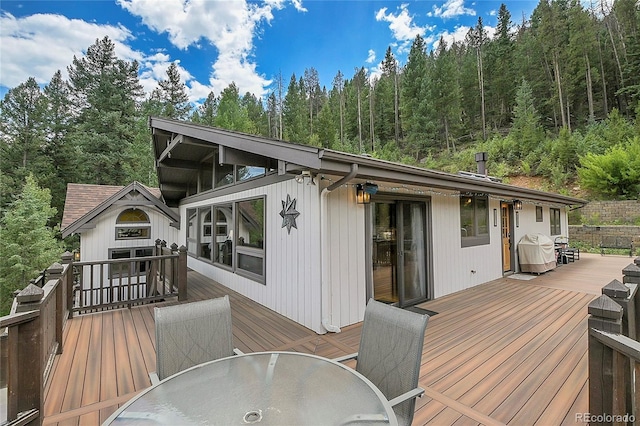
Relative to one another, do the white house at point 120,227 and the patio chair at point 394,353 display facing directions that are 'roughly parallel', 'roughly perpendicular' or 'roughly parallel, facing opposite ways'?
roughly perpendicular

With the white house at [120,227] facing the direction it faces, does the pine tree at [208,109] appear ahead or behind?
behind

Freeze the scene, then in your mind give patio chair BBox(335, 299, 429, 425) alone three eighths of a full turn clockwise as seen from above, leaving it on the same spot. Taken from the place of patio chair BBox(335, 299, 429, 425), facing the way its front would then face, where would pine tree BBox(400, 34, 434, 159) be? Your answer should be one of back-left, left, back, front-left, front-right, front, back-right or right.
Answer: front

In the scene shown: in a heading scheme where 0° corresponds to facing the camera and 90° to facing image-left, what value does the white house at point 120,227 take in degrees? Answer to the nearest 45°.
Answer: approximately 0°

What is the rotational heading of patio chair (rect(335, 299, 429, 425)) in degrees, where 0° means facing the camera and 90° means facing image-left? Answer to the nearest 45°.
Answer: approximately 45°

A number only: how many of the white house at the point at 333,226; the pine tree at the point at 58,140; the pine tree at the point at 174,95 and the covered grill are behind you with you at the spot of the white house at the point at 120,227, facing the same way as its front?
2

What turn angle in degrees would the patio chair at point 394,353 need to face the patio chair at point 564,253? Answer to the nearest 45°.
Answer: approximately 180°

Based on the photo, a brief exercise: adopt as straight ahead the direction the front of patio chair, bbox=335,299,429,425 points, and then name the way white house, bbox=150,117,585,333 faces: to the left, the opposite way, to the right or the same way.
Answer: to the left
